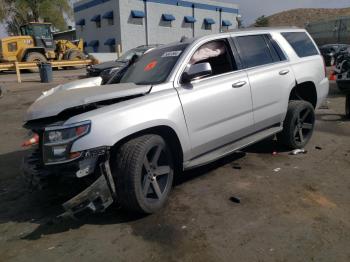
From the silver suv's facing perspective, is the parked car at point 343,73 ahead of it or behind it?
behind

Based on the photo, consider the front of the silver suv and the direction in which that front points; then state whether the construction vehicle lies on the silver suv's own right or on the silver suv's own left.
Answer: on the silver suv's own right

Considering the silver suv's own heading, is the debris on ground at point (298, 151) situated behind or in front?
behind

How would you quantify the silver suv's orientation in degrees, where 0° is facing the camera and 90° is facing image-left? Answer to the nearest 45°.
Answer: approximately 45°

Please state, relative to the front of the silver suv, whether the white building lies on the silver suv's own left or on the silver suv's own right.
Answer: on the silver suv's own right
